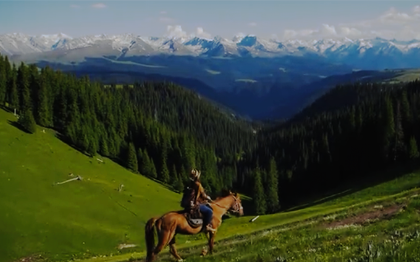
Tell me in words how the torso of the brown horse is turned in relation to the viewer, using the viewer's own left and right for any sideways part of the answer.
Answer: facing to the right of the viewer

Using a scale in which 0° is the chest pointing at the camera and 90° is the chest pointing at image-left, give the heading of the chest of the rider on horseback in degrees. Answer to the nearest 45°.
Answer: approximately 270°
